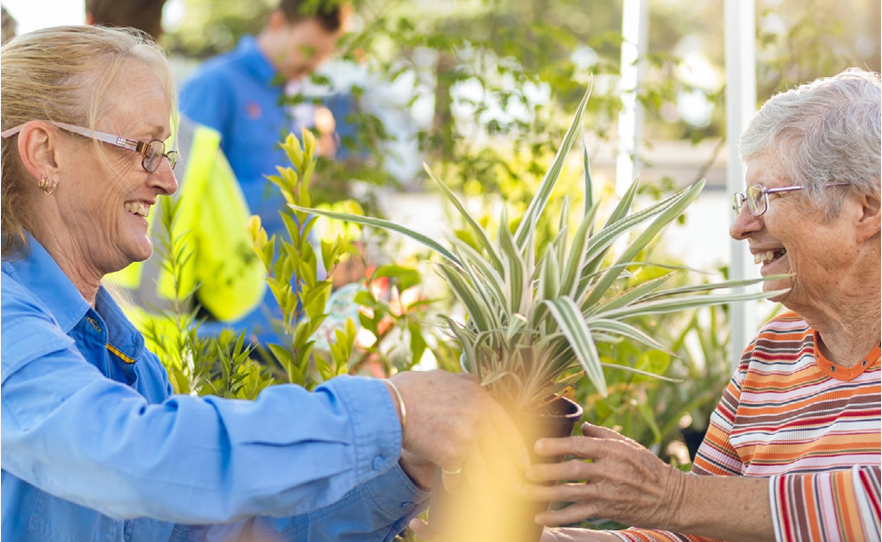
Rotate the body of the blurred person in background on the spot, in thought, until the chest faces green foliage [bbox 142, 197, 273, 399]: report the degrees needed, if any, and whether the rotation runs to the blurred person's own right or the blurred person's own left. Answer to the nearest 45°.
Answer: approximately 45° to the blurred person's own right

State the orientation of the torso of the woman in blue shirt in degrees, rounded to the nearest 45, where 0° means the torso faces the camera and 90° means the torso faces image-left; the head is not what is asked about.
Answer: approximately 270°

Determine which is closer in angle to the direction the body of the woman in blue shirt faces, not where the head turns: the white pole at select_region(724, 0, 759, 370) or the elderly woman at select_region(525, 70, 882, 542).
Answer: the elderly woman

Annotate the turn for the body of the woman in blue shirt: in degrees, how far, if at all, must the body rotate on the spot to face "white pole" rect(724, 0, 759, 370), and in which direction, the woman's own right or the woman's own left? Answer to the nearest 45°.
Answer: approximately 45° to the woman's own left

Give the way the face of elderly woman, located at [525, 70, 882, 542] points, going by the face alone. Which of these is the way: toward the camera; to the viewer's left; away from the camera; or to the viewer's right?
to the viewer's left

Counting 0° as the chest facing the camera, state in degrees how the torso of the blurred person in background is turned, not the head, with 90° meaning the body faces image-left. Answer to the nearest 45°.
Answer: approximately 315°

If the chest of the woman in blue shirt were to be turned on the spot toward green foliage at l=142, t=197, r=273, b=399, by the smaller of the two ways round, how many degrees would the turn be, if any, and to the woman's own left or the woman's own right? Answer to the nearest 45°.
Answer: approximately 90° to the woman's own left

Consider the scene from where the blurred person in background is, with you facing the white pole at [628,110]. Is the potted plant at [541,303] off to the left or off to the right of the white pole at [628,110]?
right
